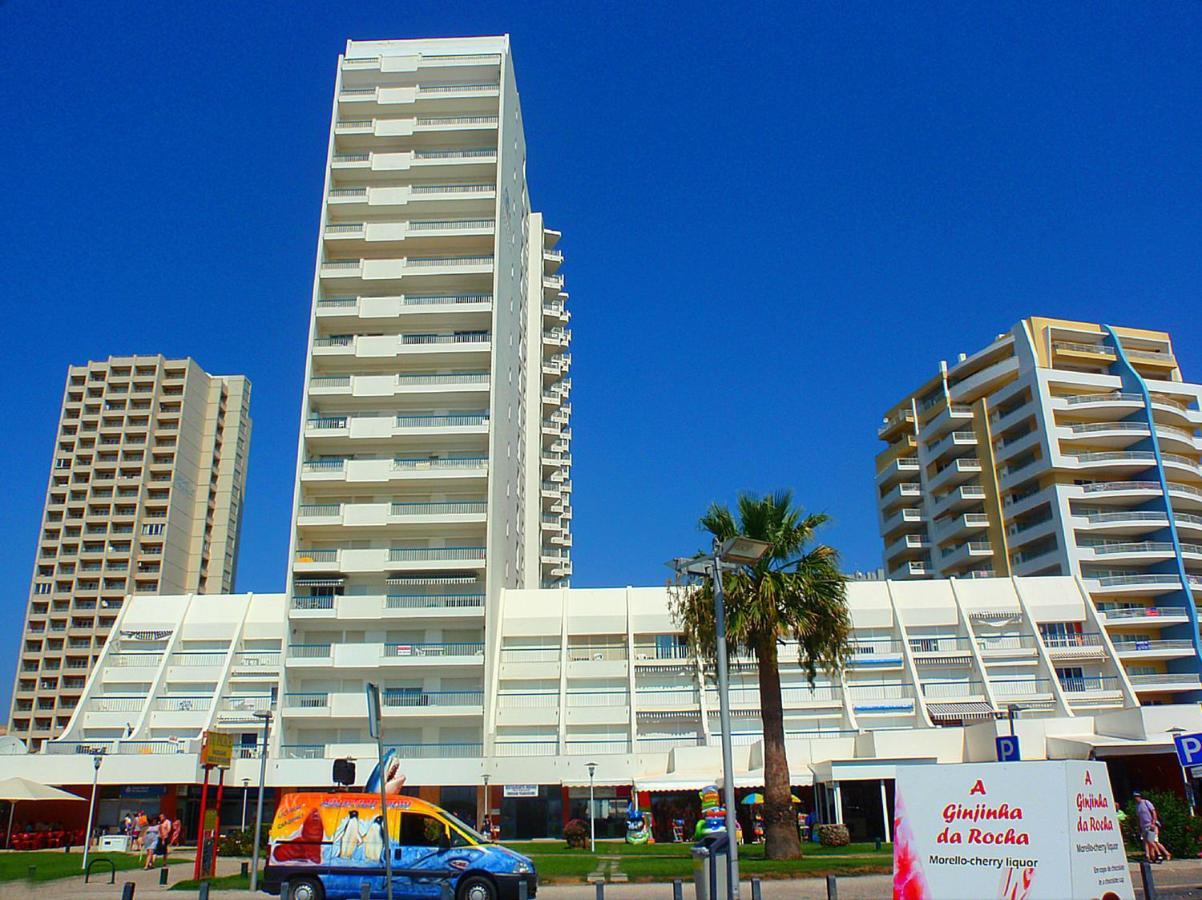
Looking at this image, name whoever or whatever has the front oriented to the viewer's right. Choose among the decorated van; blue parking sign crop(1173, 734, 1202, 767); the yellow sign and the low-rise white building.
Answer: the decorated van

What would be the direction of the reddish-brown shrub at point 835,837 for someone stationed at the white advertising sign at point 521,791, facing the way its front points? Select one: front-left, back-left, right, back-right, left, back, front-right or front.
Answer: front-left

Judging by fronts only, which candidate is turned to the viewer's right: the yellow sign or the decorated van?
the decorated van

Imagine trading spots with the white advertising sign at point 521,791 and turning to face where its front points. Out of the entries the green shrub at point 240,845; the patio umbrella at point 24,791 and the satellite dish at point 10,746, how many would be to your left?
0

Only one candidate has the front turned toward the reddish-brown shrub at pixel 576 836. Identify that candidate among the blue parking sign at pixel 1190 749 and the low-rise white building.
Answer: the low-rise white building

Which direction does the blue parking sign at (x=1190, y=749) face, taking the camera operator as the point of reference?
facing the viewer

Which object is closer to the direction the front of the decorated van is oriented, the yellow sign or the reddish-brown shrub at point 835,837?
the reddish-brown shrub

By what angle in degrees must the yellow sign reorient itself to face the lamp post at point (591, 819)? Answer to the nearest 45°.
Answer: approximately 135° to its left

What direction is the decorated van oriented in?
to the viewer's right

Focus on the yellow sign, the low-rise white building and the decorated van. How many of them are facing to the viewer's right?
1

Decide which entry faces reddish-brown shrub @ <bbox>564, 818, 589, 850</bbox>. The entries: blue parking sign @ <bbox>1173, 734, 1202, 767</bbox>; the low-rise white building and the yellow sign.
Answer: the low-rise white building

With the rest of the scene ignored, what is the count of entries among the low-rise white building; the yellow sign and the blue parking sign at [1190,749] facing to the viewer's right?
0

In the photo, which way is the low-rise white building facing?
toward the camera

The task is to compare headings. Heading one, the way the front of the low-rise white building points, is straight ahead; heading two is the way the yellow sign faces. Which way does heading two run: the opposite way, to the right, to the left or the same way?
the same way

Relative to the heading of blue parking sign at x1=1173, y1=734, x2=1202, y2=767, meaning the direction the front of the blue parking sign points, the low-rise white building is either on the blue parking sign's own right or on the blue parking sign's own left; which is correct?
on the blue parking sign's own right

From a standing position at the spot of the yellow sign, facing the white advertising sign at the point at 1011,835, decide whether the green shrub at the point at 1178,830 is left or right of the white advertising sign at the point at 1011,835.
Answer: left

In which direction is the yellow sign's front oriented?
toward the camera

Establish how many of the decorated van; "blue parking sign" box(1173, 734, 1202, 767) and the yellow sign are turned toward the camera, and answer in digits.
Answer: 2
